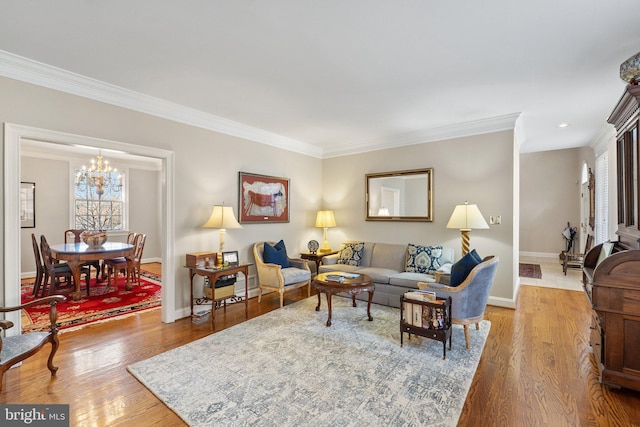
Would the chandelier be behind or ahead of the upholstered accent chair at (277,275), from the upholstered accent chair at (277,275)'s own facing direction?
behind

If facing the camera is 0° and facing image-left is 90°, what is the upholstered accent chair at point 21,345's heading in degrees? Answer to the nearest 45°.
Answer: approximately 315°

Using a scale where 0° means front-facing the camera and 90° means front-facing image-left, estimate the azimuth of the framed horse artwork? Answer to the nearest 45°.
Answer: approximately 315°

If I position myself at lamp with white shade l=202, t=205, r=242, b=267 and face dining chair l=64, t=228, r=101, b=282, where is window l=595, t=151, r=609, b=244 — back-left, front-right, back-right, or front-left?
back-right

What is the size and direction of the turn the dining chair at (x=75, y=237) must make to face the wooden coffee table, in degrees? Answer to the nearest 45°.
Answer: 0° — it already faces it

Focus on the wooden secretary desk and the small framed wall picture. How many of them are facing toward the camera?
1

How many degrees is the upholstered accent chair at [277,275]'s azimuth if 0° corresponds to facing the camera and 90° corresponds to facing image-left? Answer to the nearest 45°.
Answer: approximately 315°

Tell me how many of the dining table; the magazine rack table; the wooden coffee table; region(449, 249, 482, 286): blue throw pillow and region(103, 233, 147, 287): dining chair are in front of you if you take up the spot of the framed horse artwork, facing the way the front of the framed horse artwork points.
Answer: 3

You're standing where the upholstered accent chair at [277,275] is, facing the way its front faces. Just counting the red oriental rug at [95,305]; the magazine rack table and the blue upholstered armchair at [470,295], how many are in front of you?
2

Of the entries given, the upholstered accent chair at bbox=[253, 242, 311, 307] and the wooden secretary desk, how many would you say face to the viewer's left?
1

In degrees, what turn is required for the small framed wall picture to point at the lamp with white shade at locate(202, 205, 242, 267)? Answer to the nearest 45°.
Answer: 0° — it already faces it
